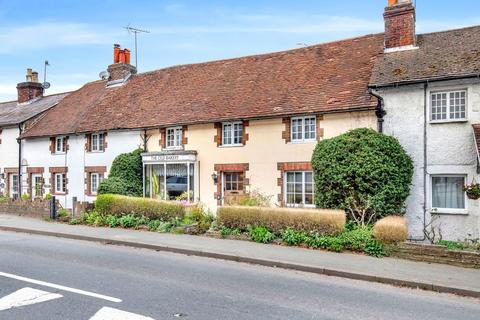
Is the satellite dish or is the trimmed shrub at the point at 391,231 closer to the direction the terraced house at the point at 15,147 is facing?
the trimmed shrub

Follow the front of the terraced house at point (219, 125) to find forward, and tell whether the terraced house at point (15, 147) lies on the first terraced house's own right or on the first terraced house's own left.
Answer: on the first terraced house's own right

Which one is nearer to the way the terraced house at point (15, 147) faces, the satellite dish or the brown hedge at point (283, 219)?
the brown hedge

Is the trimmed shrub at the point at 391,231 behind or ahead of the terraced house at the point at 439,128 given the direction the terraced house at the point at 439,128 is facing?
ahead

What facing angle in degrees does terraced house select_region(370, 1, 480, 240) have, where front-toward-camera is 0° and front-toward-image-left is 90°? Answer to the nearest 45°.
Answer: approximately 0°

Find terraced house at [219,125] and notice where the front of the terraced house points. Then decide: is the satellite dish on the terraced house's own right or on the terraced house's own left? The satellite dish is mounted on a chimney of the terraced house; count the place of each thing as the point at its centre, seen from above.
on the terraced house's own right

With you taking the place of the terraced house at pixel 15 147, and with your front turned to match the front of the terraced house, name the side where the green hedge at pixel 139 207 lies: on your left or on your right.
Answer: on your left

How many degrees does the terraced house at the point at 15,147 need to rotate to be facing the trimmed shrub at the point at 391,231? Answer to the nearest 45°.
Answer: approximately 45° to its left

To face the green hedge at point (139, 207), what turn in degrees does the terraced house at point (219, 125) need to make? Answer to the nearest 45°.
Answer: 0° — it already faces it
